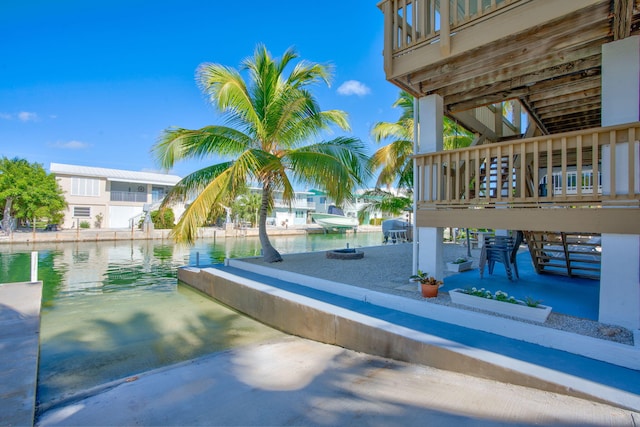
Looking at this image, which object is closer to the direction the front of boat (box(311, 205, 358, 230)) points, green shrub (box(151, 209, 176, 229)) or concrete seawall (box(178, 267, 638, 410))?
the green shrub

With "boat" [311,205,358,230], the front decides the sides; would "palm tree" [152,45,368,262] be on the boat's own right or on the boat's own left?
on the boat's own left

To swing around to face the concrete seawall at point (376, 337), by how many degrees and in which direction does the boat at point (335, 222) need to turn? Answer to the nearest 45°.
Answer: approximately 90° to its left

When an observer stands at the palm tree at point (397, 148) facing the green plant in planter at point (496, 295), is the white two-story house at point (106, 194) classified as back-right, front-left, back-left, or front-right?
back-right

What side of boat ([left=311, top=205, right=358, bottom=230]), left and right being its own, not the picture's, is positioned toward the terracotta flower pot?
left

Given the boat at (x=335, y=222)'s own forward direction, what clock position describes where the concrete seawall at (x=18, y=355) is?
The concrete seawall is roughly at 9 o'clock from the boat.

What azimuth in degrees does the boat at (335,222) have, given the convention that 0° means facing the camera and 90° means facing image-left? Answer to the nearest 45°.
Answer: approximately 90°

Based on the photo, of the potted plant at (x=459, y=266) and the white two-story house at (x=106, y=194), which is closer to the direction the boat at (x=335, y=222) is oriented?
the white two-story house

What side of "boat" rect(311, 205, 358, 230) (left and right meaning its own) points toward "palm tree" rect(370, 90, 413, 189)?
left

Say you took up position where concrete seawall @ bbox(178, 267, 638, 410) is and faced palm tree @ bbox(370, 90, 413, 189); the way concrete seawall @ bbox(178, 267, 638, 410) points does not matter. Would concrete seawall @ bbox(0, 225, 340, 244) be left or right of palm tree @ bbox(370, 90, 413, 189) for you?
left
